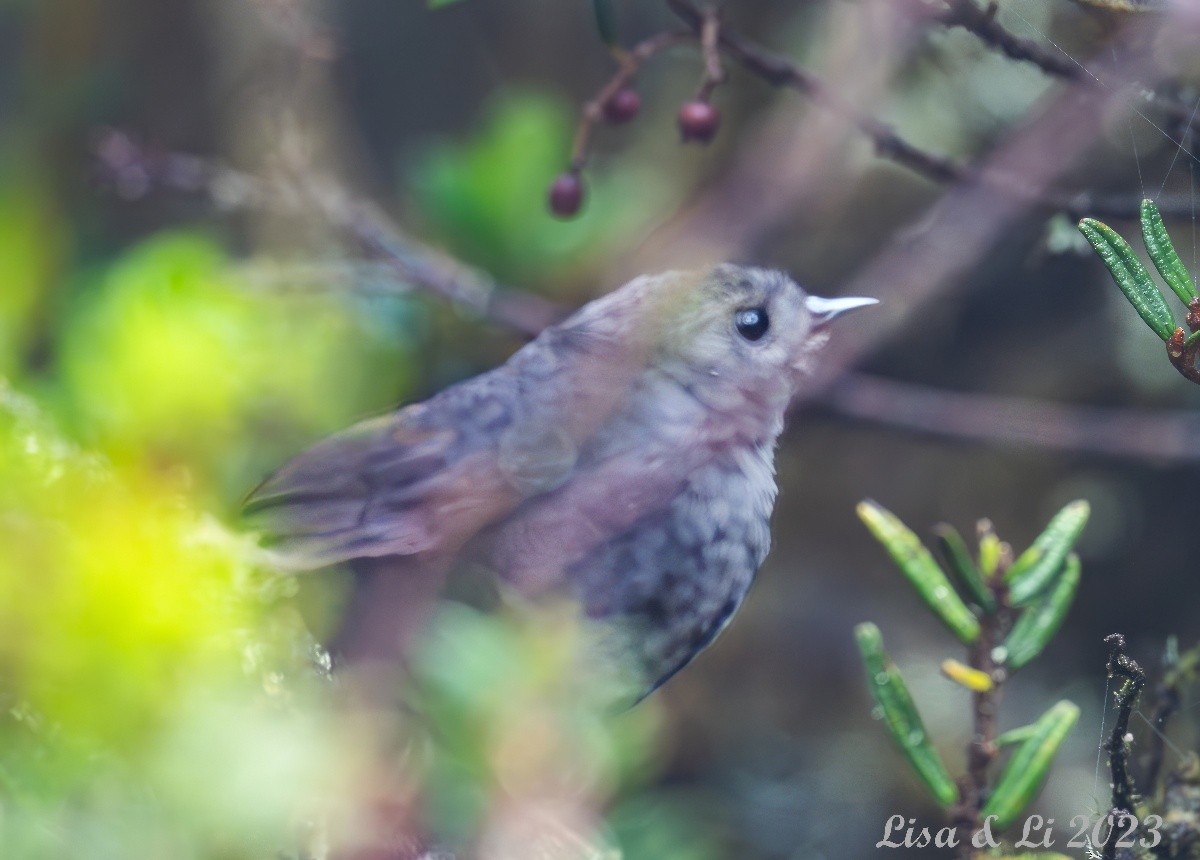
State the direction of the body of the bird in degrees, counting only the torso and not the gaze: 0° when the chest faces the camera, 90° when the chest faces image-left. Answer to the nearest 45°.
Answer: approximately 270°

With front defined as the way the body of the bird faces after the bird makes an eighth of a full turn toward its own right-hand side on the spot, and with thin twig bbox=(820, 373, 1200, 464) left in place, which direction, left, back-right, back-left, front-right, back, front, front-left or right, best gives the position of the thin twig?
left
